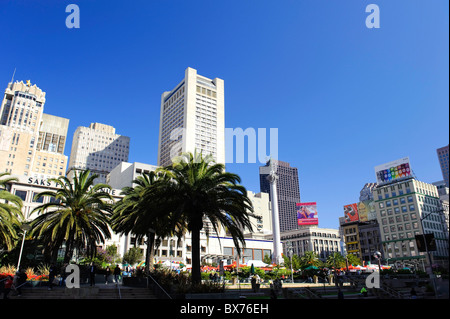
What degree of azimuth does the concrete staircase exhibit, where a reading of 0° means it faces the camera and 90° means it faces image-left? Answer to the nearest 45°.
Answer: approximately 0°

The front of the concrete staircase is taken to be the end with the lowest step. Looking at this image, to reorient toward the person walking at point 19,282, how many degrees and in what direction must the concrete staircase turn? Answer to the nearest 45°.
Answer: approximately 90° to its right

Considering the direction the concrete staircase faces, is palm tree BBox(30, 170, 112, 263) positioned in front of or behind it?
behind

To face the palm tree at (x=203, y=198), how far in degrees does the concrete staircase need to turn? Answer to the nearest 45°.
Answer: approximately 90° to its left
